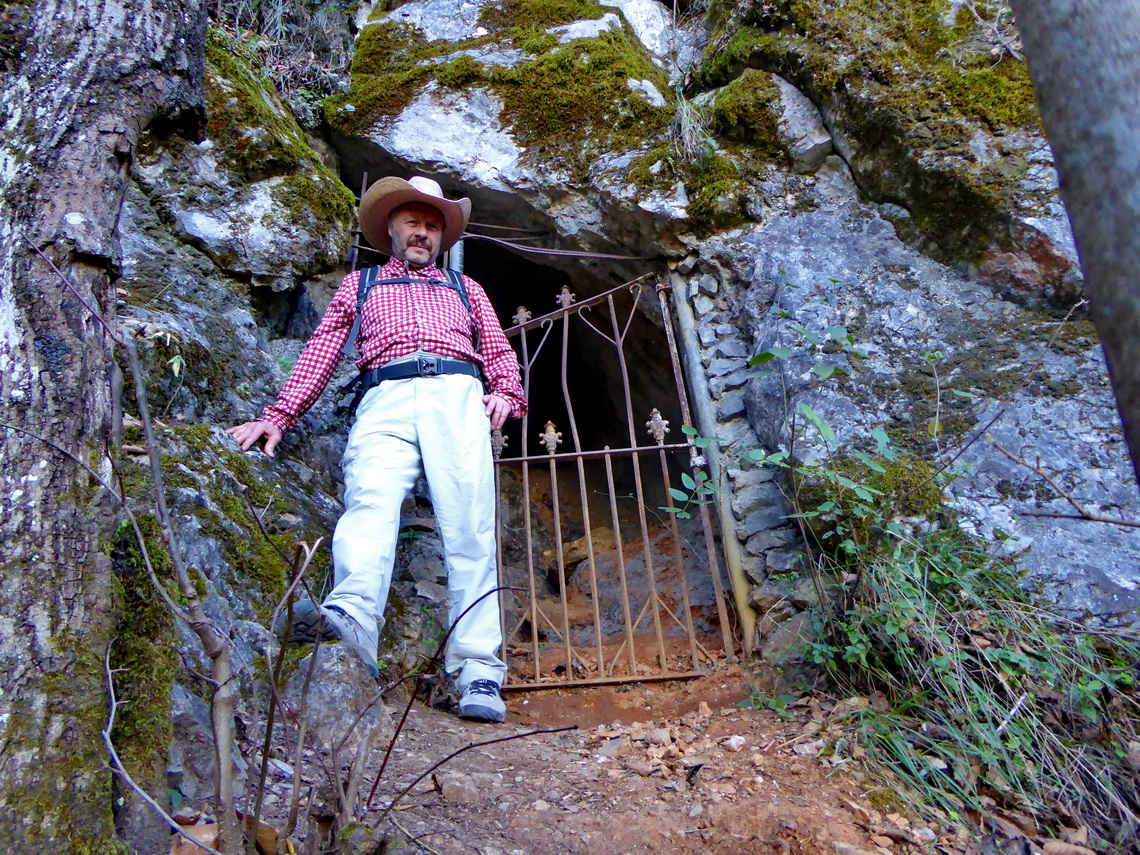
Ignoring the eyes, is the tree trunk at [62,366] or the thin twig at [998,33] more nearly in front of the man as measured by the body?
the tree trunk

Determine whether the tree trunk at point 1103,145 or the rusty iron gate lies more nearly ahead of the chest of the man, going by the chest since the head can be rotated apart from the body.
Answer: the tree trunk

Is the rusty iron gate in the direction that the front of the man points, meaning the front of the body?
no

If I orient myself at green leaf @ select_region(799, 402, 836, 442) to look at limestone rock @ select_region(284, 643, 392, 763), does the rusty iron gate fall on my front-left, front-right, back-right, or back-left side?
front-right

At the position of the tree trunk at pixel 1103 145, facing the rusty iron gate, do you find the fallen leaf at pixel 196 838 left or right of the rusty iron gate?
left

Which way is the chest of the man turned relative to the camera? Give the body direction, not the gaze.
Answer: toward the camera

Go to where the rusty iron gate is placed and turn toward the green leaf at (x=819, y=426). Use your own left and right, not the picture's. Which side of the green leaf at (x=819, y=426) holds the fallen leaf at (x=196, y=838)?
right

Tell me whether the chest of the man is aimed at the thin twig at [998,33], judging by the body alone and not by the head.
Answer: no

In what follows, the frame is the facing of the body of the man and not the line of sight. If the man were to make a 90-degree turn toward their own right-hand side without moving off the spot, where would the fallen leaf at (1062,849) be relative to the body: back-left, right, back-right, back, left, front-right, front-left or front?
back-left

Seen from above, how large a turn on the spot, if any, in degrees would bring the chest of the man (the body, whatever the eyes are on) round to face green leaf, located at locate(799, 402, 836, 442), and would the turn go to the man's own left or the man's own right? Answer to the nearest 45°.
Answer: approximately 90° to the man's own left

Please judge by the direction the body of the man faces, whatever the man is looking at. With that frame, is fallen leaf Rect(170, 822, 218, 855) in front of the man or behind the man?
in front

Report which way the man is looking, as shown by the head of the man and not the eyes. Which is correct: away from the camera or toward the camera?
toward the camera
